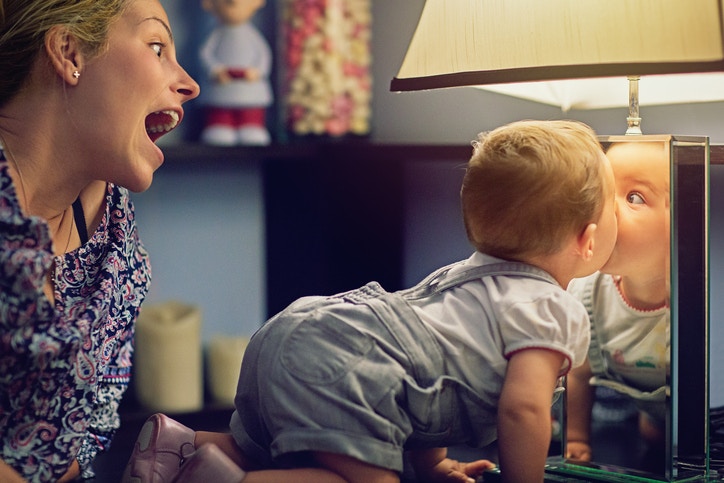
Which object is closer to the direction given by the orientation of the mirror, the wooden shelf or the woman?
the woman

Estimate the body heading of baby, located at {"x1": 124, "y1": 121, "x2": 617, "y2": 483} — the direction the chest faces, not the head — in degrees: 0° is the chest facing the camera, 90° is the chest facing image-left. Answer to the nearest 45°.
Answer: approximately 225°

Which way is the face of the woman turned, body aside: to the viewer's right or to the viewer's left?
to the viewer's right

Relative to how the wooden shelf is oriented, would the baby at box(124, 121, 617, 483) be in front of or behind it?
in front

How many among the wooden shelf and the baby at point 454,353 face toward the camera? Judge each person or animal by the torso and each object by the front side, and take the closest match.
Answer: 1

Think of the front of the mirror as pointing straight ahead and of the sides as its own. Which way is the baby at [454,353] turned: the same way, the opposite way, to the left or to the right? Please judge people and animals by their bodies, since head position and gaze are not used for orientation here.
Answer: the opposite way

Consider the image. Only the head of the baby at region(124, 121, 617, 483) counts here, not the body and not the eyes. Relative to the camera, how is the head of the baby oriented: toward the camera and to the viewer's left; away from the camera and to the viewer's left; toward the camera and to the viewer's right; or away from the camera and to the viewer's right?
away from the camera and to the viewer's right

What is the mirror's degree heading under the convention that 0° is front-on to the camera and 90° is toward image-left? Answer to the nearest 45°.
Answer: approximately 45°
